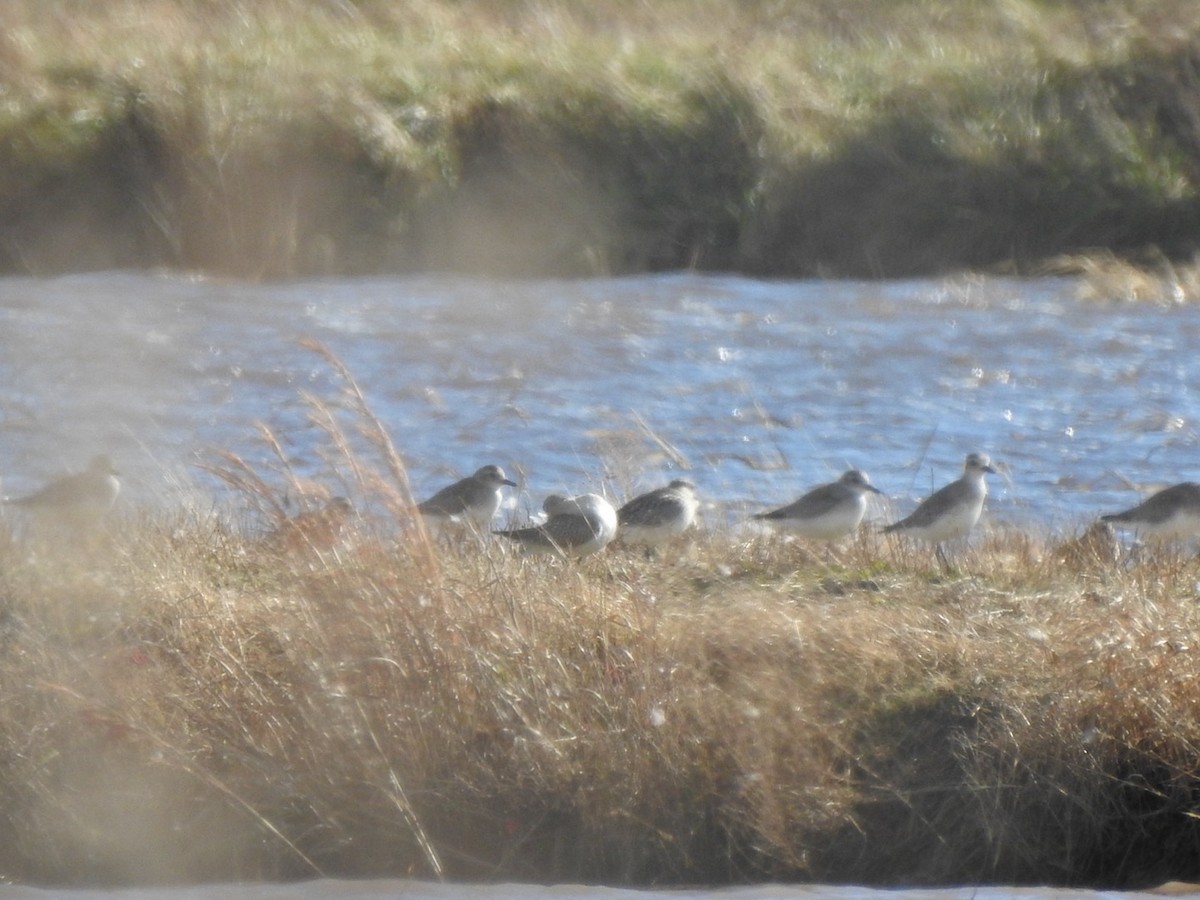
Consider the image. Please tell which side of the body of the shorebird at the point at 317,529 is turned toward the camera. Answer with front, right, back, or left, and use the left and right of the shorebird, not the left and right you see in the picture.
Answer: right

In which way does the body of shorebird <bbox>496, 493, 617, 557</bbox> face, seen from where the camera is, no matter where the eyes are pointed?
to the viewer's right

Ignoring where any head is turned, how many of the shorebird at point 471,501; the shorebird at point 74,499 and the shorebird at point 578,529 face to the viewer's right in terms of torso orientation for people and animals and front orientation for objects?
3

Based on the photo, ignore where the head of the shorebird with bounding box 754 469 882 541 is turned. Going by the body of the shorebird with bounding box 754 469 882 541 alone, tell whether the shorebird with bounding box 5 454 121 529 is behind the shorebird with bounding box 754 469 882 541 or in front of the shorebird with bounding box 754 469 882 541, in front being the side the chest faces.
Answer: behind

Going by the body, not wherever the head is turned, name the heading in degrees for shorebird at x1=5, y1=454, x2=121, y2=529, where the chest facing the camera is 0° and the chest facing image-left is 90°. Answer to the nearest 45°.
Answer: approximately 270°

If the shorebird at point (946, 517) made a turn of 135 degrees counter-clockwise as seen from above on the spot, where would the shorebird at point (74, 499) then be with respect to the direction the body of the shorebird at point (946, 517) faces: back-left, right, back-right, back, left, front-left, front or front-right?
front-left

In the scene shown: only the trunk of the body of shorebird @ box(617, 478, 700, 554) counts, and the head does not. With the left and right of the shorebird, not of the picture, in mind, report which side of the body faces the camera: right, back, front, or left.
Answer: right

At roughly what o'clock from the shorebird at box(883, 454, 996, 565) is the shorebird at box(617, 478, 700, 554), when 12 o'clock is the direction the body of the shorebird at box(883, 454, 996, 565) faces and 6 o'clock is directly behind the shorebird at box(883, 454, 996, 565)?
the shorebird at box(617, 478, 700, 554) is roughly at 5 o'clock from the shorebird at box(883, 454, 996, 565).

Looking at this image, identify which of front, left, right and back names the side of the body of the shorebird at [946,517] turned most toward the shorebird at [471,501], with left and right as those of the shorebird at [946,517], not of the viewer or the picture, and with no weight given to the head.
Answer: back

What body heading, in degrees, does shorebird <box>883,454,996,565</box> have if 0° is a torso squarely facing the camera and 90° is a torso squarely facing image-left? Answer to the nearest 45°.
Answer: approximately 270°

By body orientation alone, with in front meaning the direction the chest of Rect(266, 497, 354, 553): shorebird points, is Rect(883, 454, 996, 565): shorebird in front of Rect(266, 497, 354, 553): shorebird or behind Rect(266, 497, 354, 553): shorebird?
in front

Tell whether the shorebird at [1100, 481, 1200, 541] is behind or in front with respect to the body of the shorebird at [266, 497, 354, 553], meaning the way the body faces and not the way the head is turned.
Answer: in front
